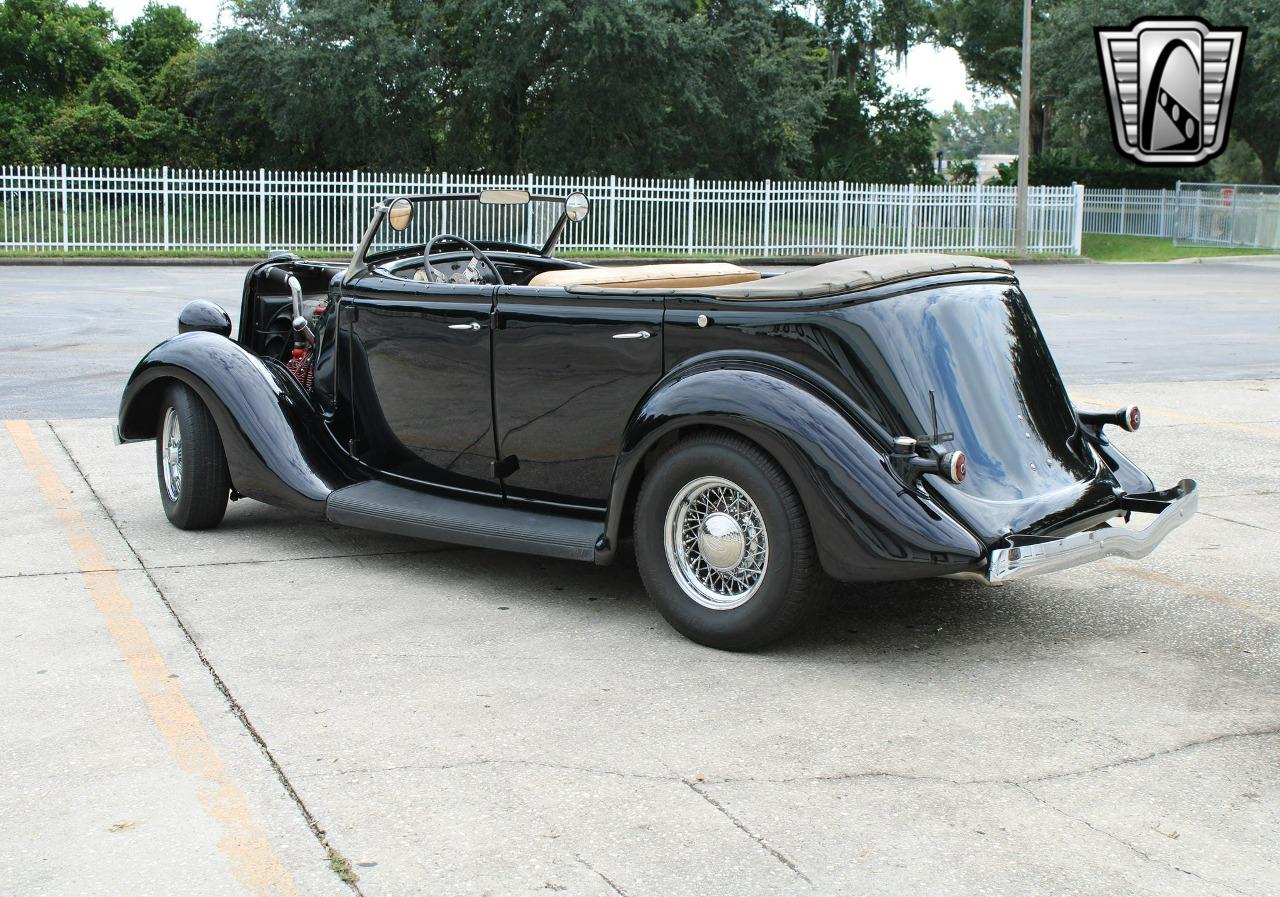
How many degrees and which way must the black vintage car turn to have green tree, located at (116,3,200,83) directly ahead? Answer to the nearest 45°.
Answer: approximately 45° to its right

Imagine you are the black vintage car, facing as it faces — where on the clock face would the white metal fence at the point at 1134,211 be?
The white metal fence is roughly at 2 o'clock from the black vintage car.

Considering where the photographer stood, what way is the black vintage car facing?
facing away from the viewer and to the left of the viewer

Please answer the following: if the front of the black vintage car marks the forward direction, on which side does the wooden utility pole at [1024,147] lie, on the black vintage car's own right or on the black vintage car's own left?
on the black vintage car's own right
